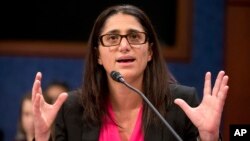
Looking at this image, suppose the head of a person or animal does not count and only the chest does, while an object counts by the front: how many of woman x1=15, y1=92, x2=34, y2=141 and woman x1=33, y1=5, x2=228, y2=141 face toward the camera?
2

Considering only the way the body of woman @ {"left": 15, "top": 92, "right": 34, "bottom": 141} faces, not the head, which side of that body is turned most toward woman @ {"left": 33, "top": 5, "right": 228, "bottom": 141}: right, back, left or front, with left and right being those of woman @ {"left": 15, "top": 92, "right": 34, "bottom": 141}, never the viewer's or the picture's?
front

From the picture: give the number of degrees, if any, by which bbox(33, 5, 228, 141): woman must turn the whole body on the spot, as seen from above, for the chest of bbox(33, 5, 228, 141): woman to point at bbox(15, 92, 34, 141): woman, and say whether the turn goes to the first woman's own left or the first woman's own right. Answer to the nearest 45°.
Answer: approximately 135° to the first woman's own right

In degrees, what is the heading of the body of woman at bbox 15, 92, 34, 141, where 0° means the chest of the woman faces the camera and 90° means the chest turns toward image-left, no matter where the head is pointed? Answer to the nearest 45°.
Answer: approximately 0°
